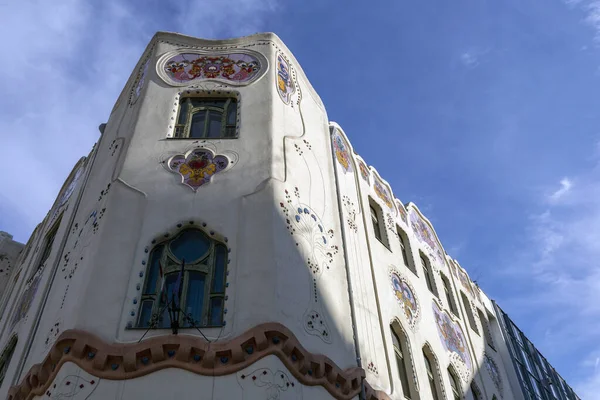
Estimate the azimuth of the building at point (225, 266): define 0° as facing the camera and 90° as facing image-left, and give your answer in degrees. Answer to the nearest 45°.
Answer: approximately 0°
